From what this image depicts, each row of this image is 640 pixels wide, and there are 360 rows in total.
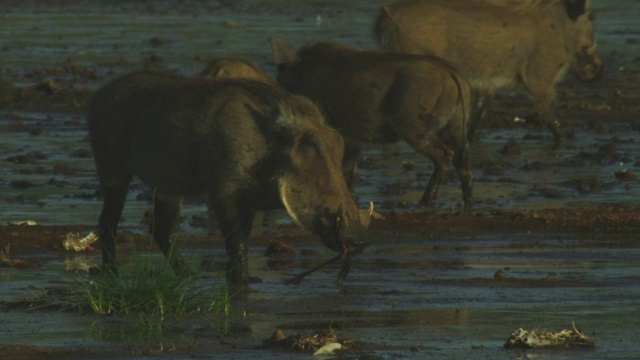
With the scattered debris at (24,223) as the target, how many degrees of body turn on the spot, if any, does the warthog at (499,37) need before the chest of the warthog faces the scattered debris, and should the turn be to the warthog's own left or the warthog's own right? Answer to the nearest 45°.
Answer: approximately 135° to the warthog's own right

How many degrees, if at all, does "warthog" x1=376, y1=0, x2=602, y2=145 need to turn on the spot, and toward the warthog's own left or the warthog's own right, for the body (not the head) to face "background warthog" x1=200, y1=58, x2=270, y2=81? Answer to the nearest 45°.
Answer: approximately 135° to the warthog's own right

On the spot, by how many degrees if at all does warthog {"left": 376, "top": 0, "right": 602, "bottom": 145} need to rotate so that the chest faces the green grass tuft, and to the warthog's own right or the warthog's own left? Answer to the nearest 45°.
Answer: approximately 90° to the warthog's own right

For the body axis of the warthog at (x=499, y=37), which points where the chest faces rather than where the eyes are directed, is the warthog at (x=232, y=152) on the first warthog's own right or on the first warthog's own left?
on the first warthog's own right

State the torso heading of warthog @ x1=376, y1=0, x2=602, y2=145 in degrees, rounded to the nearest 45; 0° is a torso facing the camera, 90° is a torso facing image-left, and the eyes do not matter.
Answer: approximately 270°
